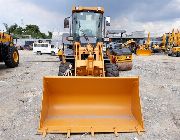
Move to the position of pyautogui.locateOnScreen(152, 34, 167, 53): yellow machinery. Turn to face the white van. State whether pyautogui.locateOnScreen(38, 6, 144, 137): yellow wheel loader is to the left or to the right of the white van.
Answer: left

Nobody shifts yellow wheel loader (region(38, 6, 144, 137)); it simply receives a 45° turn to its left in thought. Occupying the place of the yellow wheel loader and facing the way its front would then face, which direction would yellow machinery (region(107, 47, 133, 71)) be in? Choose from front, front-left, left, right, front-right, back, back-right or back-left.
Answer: back-left

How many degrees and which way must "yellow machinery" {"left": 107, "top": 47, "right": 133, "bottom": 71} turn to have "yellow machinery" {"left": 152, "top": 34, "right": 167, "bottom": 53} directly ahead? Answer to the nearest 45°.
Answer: approximately 135° to its left

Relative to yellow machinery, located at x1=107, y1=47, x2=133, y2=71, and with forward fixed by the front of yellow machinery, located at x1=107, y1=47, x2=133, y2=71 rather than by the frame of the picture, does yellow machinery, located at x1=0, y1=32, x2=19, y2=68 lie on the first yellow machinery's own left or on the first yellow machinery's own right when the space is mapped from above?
on the first yellow machinery's own right

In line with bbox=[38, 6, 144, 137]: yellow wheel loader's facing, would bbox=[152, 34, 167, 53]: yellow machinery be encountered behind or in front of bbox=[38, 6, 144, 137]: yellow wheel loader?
behind

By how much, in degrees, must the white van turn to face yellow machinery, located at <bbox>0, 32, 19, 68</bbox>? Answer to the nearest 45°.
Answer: approximately 90° to its right
